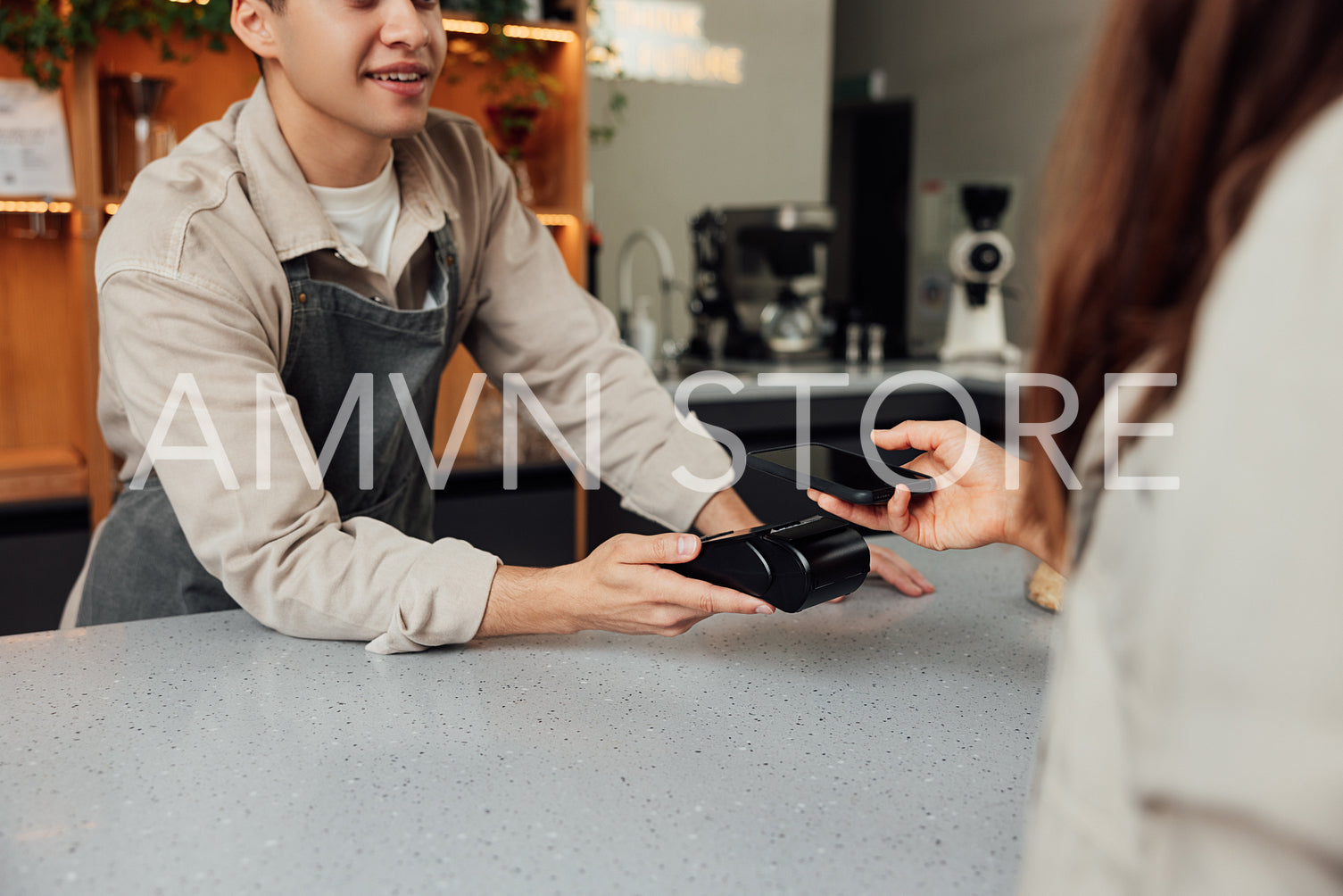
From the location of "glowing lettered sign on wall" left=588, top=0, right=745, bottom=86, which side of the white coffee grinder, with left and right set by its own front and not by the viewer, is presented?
right

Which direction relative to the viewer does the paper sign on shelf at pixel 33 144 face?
toward the camera

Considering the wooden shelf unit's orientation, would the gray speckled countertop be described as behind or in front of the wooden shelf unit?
in front

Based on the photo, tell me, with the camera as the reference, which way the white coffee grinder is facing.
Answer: facing the viewer

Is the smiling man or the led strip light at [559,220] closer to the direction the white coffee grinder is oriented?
the smiling man

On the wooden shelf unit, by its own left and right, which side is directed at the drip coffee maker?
left

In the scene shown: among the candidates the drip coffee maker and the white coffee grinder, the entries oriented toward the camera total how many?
2

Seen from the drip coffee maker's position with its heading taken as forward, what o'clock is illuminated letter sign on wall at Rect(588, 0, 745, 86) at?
The illuminated letter sign on wall is roughly at 5 o'clock from the drip coffee maker.

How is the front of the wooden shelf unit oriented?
toward the camera

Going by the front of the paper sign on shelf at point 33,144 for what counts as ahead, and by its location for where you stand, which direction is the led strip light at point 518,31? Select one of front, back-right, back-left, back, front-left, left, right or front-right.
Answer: left

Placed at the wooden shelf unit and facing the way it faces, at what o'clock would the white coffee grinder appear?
The white coffee grinder is roughly at 9 o'clock from the wooden shelf unit.

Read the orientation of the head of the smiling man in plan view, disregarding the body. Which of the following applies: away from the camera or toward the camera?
toward the camera

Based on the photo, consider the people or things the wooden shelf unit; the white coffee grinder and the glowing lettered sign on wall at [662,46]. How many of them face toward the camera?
3

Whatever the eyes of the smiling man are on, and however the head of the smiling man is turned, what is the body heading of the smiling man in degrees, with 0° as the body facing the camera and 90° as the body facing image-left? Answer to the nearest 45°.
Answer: approximately 315°
